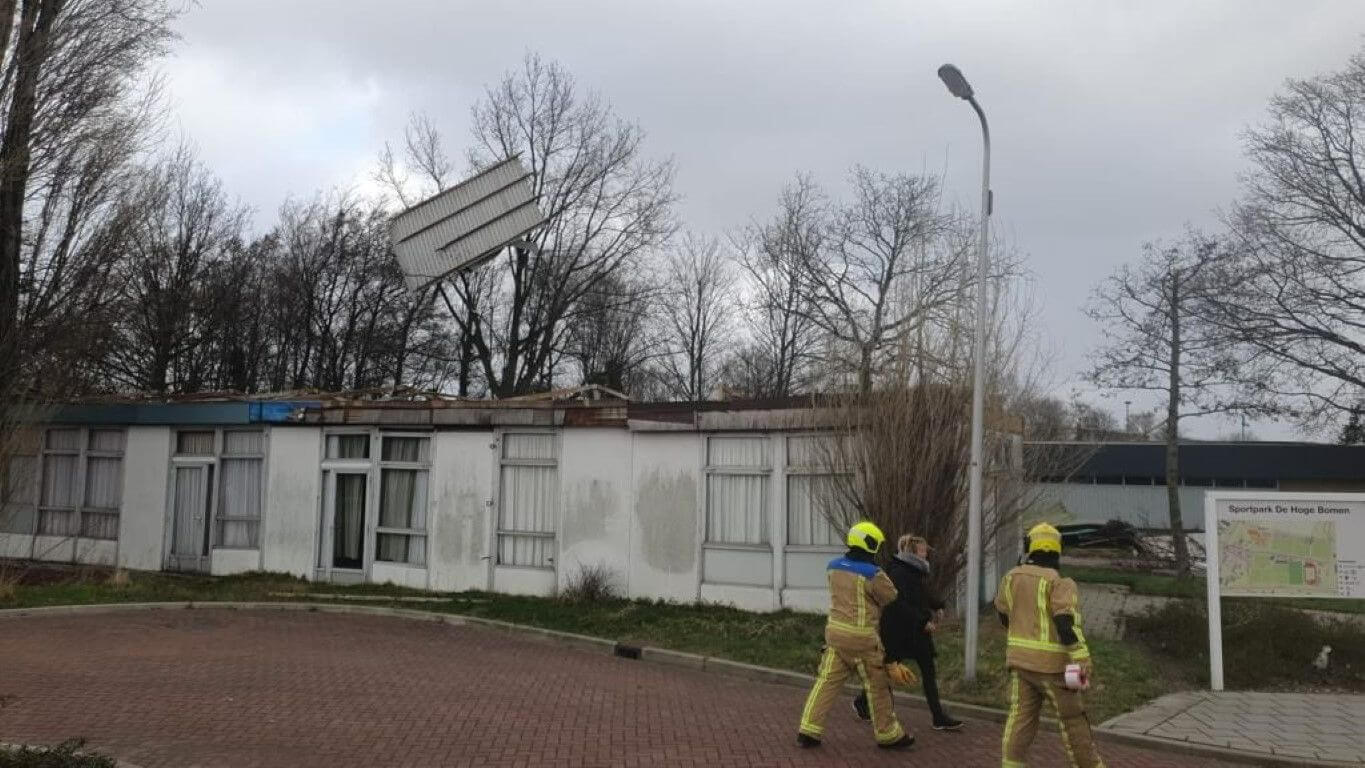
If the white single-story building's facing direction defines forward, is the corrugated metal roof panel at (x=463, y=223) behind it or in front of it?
behind

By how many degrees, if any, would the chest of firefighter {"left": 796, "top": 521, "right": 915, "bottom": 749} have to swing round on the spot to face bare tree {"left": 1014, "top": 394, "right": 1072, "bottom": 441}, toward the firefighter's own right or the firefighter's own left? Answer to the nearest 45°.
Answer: approximately 45° to the firefighter's own left

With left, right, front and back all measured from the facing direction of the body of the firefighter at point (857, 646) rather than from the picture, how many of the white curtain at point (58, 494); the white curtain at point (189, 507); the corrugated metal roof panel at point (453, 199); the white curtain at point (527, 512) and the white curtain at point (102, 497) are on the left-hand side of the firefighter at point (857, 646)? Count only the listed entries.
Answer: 5

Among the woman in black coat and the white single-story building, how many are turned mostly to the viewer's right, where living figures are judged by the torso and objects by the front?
1

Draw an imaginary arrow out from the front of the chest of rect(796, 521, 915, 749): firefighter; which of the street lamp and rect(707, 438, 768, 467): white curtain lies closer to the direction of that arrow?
the street lamp

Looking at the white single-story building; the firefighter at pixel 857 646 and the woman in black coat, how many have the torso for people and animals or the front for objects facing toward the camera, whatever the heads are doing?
1

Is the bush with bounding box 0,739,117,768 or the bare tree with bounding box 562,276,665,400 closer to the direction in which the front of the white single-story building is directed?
the bush

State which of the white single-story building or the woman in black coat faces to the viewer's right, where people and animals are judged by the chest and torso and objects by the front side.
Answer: the woman in black coat

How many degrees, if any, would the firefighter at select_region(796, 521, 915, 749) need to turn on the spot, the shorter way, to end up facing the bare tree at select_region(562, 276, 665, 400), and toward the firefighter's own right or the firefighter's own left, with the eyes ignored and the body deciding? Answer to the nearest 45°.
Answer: approximately 45° to the firefighter's own left

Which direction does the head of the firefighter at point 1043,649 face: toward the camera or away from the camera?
away from the camera

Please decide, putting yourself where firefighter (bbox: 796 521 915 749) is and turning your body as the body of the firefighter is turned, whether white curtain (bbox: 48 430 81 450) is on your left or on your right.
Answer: on your left

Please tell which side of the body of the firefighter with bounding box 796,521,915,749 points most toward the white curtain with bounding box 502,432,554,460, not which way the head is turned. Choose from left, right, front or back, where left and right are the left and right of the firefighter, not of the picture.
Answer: left

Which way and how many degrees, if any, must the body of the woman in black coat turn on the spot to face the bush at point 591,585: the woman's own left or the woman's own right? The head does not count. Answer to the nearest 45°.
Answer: approximately 135° to the woman's own left

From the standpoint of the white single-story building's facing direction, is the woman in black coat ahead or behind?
ahead

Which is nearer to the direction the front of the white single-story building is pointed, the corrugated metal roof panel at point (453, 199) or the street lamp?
the street lamp

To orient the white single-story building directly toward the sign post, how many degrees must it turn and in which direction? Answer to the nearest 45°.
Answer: approximately 45° to its left

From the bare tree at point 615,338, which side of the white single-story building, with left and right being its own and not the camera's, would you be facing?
back

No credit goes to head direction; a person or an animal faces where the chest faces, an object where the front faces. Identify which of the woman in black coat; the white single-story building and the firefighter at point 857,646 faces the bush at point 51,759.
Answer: the white single-story building
